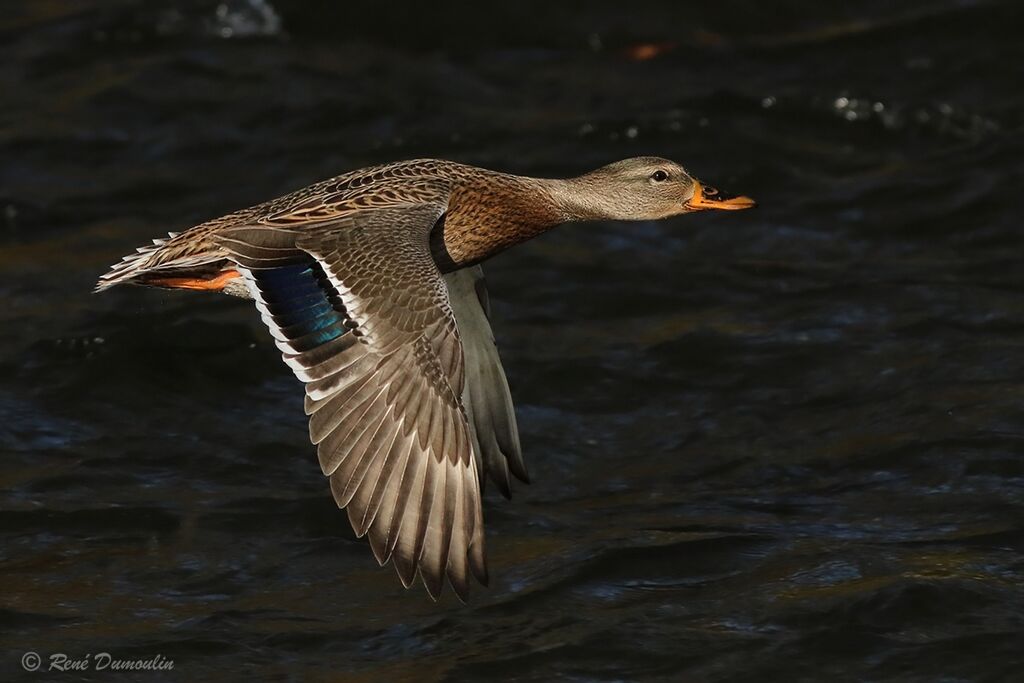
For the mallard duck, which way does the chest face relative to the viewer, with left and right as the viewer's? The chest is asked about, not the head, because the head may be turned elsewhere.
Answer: facing to the right of the viewer
